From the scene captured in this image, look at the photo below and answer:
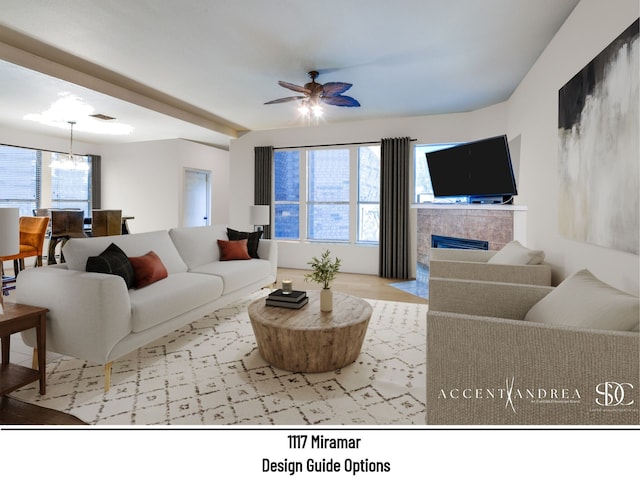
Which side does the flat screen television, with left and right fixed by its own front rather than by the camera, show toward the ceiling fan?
front

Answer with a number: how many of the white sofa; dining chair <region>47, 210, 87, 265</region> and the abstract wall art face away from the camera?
1

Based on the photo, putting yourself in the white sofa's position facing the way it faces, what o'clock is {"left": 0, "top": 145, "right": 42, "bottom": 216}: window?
The window is roughly at 7 o'clock from the white sofa.

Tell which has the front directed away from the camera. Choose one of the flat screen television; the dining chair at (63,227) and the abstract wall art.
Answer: the dining chair

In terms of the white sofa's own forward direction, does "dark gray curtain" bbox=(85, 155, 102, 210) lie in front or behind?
behind

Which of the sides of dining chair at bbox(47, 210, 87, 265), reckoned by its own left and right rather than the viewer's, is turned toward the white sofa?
back

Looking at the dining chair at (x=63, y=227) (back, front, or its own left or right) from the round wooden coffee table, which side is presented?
back

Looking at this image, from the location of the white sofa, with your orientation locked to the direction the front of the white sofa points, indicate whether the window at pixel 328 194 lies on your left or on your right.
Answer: on your left

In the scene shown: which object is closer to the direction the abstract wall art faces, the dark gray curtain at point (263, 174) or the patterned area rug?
the patterned area rug

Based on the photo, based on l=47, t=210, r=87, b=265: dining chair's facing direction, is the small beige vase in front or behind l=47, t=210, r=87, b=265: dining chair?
behind

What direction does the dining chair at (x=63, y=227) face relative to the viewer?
away from the camera

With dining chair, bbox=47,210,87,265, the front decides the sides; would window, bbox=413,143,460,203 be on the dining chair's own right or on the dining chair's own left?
on the dining chair's own right

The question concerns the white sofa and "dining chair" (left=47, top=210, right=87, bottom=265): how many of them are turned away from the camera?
1

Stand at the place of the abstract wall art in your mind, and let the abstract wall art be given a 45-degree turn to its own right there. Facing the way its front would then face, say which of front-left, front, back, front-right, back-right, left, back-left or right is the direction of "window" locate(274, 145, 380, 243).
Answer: front-right

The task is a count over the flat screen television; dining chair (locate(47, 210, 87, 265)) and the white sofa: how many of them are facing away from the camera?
1
